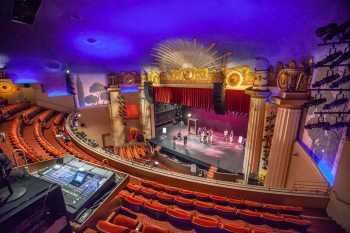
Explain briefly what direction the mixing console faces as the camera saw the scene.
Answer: facing the viewer and to the left of the viewer

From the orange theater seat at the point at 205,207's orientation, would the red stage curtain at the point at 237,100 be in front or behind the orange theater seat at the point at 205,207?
in front

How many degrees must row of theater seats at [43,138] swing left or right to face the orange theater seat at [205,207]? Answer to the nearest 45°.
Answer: approximately 90° to its right

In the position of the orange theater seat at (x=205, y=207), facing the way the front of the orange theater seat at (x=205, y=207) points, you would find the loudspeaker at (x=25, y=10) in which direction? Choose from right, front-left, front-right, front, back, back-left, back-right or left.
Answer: back-left

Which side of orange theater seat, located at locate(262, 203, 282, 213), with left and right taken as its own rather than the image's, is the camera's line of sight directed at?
back

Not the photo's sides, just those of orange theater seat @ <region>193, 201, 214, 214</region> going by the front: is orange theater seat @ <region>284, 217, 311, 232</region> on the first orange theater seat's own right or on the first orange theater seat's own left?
on the first orange theater seat's own right

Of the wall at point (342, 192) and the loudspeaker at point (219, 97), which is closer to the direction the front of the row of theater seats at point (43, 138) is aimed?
the loudspeaker

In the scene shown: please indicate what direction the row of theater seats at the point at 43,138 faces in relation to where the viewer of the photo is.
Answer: facing to the right of the viewer

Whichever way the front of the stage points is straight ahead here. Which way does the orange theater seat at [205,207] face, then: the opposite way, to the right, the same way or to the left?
the opposite way

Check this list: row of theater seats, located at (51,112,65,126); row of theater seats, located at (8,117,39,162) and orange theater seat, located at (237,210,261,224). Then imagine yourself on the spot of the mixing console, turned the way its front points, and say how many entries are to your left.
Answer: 1

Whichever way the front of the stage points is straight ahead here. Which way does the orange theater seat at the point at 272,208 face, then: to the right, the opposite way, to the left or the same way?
the opposite way

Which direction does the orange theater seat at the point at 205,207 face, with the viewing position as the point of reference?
facing away from the viewer and to the right of the viewer

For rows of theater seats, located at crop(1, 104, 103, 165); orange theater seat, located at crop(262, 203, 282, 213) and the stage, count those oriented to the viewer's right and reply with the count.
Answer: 1

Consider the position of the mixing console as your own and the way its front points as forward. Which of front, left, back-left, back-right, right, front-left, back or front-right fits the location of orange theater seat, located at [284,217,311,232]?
left

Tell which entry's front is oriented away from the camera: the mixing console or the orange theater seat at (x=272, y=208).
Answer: the orange theater seat

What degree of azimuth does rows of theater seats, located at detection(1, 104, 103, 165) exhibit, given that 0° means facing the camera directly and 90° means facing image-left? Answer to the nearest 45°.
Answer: approximately 270°
